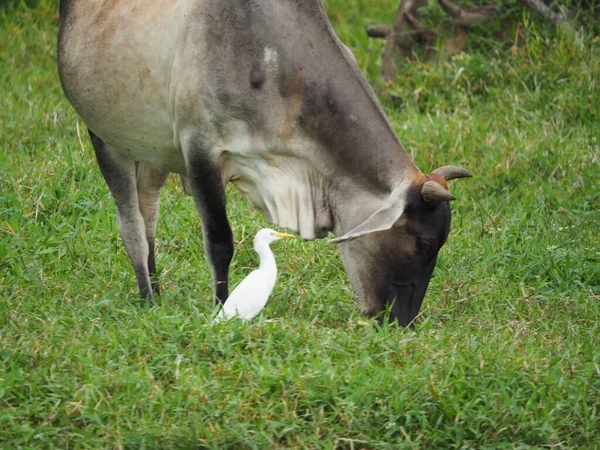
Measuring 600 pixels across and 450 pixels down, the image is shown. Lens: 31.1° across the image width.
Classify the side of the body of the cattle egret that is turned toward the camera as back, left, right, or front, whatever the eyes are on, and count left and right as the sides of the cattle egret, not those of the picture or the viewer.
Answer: right
